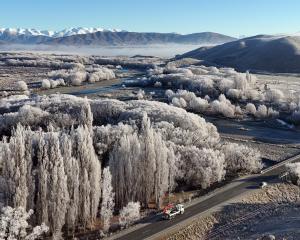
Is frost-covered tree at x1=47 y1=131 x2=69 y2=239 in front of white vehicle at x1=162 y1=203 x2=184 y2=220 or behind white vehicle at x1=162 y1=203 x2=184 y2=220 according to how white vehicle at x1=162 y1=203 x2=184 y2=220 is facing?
behind

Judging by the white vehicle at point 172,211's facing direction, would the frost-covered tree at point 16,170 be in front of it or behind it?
behind

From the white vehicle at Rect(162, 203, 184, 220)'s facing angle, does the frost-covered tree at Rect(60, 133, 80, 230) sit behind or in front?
behind

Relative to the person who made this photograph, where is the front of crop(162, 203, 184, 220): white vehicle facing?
facing away from the viewer and to the right of the viewer

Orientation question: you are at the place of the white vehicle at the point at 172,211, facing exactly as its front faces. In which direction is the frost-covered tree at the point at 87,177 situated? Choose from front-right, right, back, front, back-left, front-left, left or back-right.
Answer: back-left
